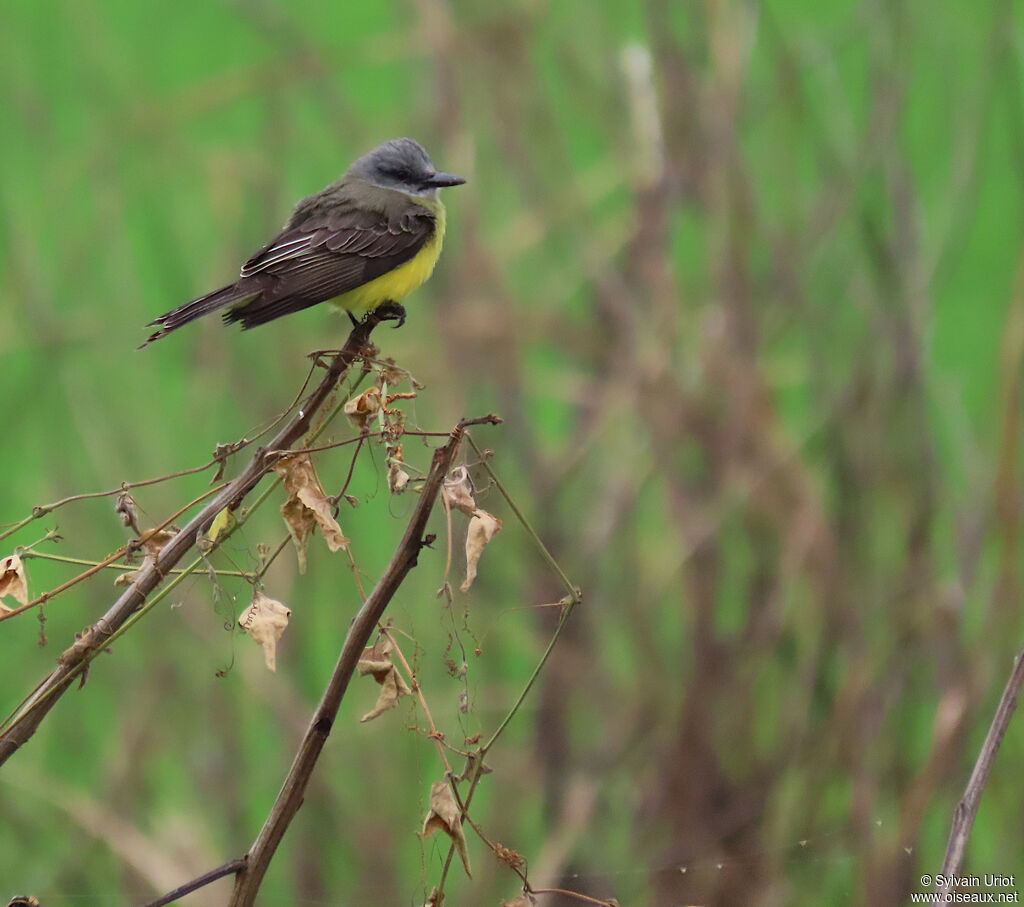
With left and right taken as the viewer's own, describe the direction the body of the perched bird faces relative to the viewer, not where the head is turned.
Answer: facing to the right of the viewer

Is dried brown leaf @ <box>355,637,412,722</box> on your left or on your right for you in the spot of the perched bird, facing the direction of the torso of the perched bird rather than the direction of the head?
on your right

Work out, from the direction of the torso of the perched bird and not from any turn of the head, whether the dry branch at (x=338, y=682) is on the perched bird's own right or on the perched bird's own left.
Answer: on the perched bird's own right

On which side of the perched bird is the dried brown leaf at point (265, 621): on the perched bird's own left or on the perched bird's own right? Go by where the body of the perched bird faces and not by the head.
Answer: on the perched bird's own right

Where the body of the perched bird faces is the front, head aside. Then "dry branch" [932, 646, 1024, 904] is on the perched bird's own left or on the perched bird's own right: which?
on the perched bird's own right

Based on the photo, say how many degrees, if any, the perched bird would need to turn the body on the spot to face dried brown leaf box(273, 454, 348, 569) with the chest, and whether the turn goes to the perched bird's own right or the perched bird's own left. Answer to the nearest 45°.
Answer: approximately 90° to the perched bird's own right
